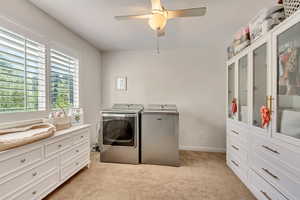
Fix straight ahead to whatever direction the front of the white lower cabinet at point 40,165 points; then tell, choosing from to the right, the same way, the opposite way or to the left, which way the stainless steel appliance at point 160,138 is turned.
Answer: to the right

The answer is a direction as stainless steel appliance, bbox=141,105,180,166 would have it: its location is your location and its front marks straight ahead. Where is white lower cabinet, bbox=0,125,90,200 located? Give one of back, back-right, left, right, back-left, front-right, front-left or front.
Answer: front-right

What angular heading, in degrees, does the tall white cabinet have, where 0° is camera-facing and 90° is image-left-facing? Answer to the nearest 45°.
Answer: approximately 45°

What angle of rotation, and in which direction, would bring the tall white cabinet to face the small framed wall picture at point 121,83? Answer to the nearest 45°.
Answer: approximately 45° to its right

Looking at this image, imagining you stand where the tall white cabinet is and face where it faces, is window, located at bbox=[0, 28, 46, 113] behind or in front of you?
in front

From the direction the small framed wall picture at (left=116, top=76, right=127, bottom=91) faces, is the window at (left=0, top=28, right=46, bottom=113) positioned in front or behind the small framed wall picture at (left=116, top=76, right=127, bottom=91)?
in front

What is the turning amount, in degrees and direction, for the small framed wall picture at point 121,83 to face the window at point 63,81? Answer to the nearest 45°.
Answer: approximately 45° to its right

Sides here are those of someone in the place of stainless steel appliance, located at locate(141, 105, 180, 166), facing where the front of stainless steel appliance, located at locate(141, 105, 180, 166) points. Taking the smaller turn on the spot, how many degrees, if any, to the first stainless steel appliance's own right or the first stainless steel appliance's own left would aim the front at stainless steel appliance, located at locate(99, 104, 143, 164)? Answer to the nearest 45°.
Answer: approximately 90° to the first stainless steel appliance's own right

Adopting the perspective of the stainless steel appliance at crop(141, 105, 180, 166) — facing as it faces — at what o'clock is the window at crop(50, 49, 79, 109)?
The window is roughly at 3 o'clock from the stainless steel appliance.

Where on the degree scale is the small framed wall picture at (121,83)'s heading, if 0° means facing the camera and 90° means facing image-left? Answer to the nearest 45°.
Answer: approximately 0°
